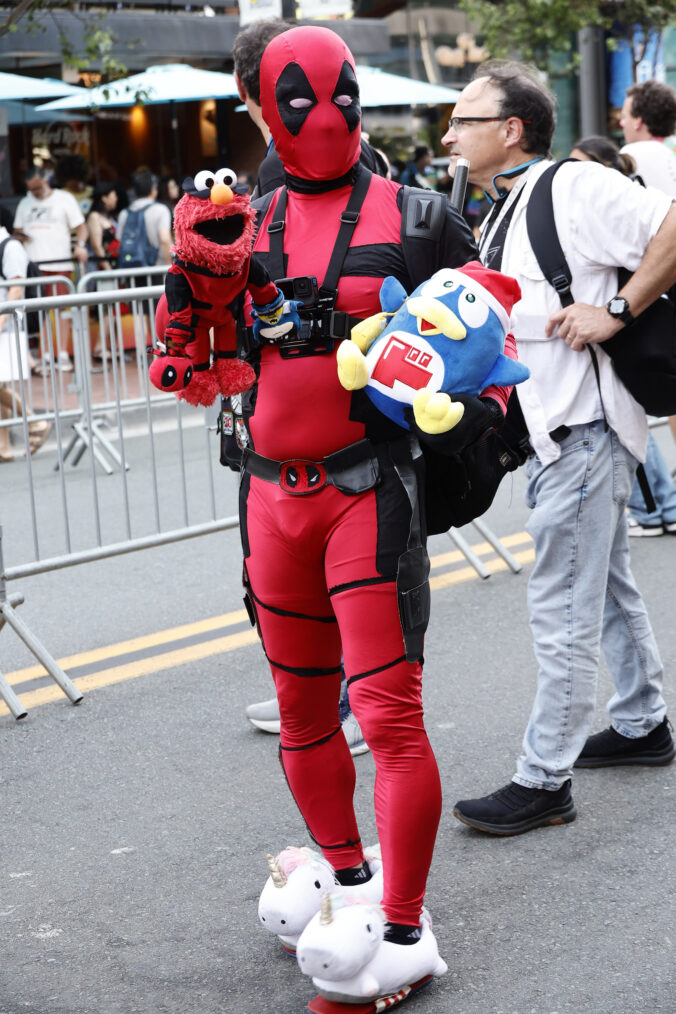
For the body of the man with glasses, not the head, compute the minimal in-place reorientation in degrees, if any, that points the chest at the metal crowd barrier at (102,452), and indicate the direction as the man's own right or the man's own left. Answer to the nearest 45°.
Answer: approximately 45° to the man's own right

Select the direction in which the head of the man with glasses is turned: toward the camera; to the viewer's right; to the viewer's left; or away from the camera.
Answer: to the viewer's left

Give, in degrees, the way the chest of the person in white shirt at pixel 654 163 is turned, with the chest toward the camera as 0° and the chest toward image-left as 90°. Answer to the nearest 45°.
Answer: approximately 90°

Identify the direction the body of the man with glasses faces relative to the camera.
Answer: to the viewer's left

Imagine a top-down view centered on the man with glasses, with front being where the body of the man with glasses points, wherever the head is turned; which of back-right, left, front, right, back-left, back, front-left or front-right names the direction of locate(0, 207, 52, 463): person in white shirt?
front-right

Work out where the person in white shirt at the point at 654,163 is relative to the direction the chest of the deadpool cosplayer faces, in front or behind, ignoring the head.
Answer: behind

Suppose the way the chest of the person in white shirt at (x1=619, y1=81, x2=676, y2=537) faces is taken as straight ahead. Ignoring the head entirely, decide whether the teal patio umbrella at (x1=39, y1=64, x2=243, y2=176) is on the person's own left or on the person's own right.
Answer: on the person's own right

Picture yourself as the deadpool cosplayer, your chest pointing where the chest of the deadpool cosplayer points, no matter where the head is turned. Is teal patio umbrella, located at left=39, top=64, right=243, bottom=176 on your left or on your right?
on your right

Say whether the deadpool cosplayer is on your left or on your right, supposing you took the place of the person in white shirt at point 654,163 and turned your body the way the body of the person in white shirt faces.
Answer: on your left

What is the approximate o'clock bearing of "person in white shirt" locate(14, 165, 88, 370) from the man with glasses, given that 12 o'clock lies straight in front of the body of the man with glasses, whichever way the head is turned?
The person in white shirt is roughly at 2 o'clock from the man with glasses.
